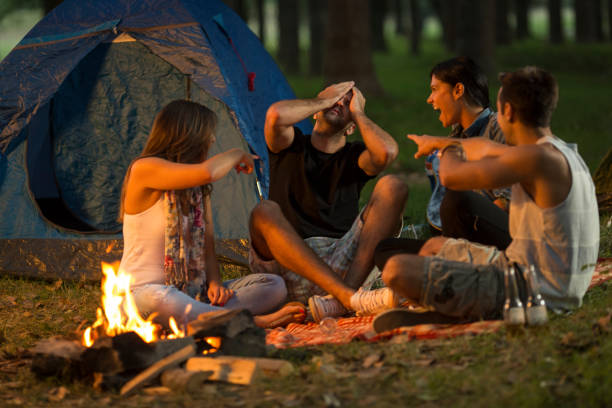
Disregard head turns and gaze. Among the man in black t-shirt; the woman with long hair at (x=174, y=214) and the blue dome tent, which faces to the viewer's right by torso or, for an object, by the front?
the woman with long hair

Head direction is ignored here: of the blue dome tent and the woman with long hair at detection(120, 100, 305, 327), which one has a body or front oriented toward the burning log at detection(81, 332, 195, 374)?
the blue dome tent

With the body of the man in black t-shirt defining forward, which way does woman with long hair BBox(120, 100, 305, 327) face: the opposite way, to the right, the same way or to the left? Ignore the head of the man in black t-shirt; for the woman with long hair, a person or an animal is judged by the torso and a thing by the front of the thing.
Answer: to the left

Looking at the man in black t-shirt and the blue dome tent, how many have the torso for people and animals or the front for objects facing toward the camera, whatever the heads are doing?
2

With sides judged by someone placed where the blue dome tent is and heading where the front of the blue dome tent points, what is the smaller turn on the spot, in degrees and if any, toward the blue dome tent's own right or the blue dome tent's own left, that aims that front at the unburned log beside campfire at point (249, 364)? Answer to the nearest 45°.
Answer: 0° — it already faces it

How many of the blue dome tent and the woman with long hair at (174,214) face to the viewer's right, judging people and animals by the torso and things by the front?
1

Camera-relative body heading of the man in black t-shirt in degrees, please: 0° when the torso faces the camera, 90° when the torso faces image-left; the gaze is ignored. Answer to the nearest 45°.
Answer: approximately 0°

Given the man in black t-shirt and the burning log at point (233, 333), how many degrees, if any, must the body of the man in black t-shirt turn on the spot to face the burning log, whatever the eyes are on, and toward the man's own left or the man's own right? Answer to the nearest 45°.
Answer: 0° — they already face it

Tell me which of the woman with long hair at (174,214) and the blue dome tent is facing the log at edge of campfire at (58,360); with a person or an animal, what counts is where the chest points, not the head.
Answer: the blue dome tent

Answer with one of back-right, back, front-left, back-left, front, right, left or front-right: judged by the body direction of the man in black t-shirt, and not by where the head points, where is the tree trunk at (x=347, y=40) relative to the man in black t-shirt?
back

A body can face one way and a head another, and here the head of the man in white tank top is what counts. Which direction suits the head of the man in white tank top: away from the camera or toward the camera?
away from the camera

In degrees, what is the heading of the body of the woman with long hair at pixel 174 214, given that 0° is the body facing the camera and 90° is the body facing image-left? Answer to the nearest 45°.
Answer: approximately 270°

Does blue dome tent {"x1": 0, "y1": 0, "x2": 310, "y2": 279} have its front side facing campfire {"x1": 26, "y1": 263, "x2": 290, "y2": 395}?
yes

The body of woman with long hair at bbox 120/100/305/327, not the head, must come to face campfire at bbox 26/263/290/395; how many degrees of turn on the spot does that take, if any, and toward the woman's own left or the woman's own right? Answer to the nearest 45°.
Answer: approximately 90° to the woman's own right
